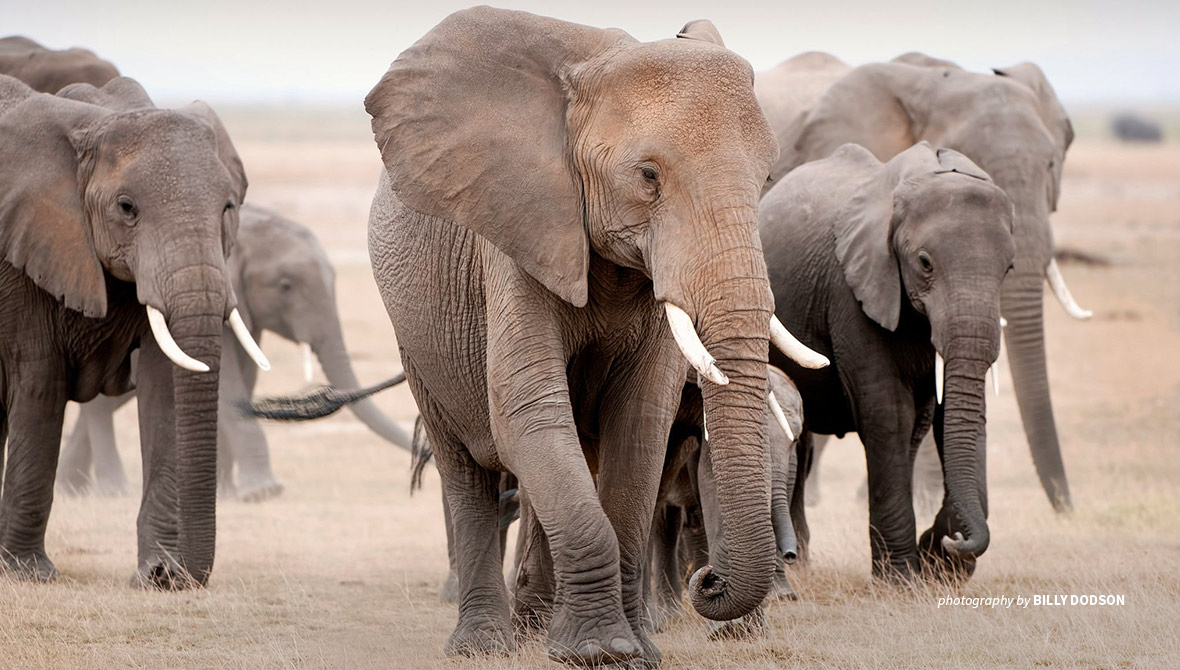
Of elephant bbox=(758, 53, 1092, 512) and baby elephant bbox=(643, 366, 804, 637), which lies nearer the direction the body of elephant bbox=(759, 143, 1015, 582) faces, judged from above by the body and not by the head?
the baby elephant

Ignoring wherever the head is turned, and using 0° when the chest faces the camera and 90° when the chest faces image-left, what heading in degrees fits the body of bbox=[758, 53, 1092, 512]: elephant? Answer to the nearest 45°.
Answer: approximately 315°

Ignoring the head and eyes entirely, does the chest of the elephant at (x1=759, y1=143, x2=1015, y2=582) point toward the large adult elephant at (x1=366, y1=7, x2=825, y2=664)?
no

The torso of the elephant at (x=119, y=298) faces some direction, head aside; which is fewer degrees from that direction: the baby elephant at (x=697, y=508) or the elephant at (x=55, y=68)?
the baby elephant

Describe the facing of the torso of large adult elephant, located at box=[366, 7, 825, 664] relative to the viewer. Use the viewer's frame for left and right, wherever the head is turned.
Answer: facing the viewer and to the right of the viewer

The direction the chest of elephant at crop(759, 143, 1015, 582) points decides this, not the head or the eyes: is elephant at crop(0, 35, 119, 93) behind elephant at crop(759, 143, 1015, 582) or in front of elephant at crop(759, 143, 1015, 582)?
behind

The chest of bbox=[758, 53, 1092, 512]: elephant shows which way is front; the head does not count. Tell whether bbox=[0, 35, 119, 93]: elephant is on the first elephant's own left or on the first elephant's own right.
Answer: on the first elephant's own right

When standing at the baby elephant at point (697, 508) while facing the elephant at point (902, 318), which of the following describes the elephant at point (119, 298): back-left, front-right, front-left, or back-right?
back-left

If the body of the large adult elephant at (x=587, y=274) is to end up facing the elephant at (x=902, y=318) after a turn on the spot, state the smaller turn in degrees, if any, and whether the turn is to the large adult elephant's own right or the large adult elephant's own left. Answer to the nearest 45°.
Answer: approximately 90° to the large adult elephant's own left

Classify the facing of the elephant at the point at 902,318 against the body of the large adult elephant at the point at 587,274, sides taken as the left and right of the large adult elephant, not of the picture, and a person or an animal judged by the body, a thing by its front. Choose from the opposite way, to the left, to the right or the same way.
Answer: the same way

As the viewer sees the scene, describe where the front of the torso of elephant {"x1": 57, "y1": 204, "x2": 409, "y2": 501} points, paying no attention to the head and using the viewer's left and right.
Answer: facing to the right of the viewer

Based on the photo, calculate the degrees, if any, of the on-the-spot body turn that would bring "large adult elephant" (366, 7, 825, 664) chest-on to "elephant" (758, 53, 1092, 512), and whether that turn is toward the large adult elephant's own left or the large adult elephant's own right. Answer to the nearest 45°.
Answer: approximately 90° to the large adult elephant's own left

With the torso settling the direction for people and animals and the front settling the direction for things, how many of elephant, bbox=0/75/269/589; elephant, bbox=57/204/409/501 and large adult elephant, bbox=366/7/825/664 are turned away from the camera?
0

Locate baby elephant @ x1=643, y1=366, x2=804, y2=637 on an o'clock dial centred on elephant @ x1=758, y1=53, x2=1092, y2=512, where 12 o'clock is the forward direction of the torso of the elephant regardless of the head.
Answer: The baby elephant is roughly at 2 o'clock from the elephant.

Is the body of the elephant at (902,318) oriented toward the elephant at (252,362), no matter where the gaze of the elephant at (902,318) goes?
no

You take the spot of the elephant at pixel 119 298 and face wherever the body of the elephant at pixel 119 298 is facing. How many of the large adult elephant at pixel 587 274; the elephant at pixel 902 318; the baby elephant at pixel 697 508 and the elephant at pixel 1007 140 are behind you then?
0

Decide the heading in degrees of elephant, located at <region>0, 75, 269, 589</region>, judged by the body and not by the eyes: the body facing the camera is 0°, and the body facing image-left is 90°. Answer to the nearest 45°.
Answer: approximately 315°
